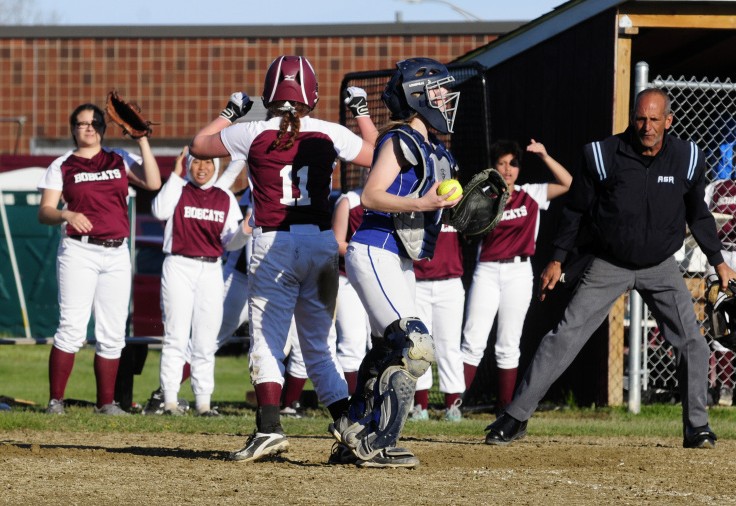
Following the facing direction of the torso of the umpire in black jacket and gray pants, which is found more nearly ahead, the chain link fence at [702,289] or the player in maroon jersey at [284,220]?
the player in maroon jersey

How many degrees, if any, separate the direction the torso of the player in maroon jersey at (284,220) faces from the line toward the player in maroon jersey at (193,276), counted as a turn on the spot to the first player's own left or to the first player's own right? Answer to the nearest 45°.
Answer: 0° — they already face them

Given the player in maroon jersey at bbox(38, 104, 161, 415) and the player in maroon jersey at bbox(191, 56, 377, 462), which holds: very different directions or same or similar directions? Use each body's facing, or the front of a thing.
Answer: very different directions

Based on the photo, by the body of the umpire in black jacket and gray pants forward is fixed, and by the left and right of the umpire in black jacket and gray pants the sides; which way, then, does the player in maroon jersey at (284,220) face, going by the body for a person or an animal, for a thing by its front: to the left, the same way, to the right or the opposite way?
the opposite way

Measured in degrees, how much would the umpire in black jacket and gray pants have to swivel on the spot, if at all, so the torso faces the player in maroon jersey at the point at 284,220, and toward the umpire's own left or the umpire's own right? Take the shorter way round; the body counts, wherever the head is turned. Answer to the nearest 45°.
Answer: approximately 45° to the umpire's own right

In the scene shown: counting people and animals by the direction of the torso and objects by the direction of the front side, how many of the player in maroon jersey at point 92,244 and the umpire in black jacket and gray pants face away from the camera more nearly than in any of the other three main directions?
0

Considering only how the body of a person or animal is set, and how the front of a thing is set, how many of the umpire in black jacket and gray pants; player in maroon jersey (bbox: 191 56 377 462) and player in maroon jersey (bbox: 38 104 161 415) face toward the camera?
2

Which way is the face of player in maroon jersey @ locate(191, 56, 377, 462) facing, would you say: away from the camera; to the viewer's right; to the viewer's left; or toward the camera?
away from the camera

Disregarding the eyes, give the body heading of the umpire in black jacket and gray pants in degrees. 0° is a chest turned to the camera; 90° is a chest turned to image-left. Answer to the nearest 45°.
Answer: approximately 0°

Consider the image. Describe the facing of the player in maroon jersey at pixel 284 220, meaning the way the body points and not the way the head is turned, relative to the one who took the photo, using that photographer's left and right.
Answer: facing away from the viewer
